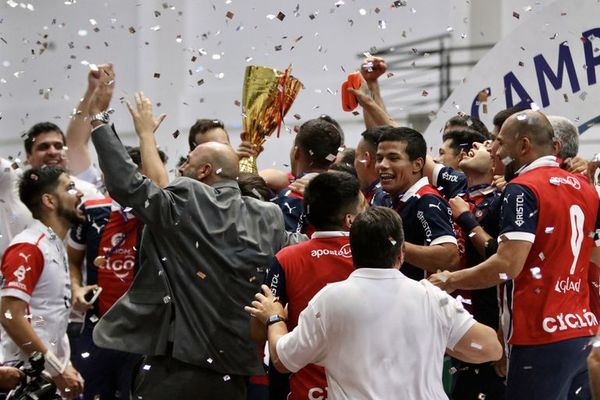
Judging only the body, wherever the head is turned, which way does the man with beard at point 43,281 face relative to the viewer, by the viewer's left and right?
facing to the right of the viewer

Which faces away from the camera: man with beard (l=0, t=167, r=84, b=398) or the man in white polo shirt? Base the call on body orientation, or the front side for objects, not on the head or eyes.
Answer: the man in white polo shirt

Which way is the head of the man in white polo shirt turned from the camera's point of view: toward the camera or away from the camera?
away from the camera

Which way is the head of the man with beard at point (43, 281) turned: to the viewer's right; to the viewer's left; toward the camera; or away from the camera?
to the viewer's right

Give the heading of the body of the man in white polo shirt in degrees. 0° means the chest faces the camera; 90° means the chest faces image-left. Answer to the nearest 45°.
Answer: approximately 180°

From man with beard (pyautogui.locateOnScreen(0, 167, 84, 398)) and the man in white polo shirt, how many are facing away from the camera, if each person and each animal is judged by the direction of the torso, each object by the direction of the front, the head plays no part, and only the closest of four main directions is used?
1
